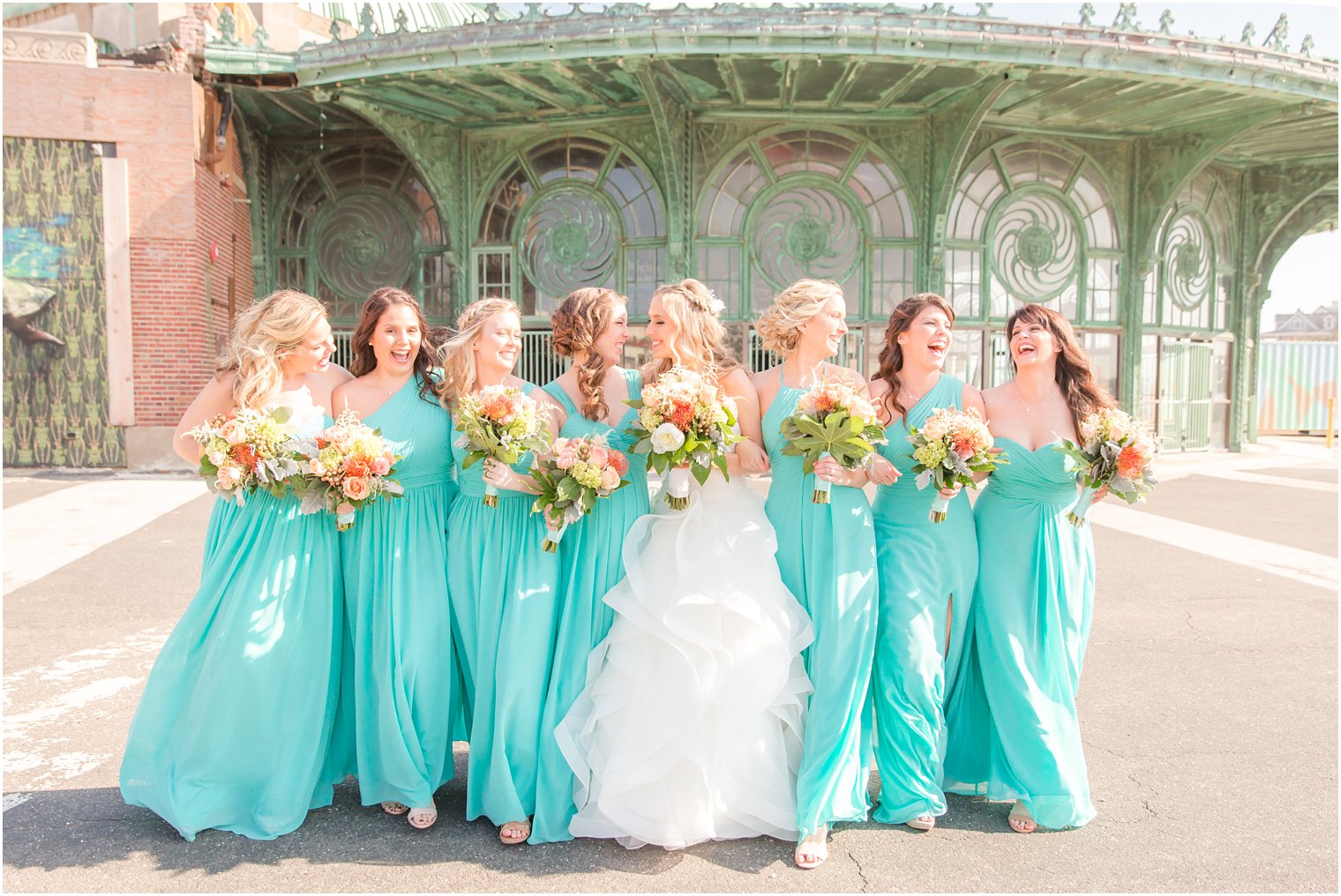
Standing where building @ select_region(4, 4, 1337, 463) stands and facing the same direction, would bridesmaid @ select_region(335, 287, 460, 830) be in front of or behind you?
in front

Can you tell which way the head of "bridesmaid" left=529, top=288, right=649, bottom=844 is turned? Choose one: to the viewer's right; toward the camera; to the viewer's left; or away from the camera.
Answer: to the viewer's right

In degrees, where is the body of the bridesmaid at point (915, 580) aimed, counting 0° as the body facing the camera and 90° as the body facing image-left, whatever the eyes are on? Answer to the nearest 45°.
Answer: approximately 0°

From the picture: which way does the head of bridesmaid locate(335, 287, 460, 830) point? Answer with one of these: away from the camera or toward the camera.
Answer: toward the camera

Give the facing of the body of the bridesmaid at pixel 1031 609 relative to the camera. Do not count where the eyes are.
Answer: toward the camera

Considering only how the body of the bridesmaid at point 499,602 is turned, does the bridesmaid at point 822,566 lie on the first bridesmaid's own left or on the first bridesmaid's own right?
on the first bridesmaid's own left

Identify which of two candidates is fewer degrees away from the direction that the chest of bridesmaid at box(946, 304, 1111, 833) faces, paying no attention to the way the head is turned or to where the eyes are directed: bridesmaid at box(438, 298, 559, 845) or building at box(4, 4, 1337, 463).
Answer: the bridesmaid

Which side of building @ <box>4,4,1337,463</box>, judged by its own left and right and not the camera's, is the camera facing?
front

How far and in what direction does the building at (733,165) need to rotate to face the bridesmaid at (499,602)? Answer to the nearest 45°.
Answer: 0° — it already faces them
